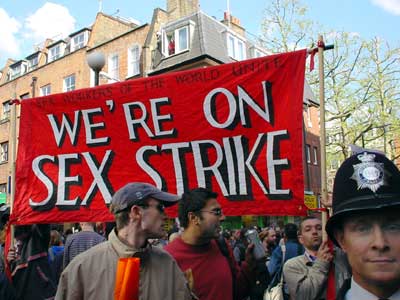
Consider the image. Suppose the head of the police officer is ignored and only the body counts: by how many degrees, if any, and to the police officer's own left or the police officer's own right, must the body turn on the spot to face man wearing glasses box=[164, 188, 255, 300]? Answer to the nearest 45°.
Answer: approximately 135° to the police officer's own right

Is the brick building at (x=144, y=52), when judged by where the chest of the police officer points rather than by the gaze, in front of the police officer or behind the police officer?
behind

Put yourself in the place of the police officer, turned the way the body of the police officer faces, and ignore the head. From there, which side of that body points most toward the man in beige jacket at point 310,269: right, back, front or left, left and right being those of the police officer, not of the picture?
back

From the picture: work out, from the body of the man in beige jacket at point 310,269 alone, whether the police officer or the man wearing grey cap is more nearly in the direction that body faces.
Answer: the police officer

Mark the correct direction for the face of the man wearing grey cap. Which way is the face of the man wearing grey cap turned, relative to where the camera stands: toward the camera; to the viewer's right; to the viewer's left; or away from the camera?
to the viewer's right

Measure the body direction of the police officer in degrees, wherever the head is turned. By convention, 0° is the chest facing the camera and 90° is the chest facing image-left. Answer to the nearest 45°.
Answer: approximately 0°

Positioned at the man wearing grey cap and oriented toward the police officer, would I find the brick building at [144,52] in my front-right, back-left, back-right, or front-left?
back-left
